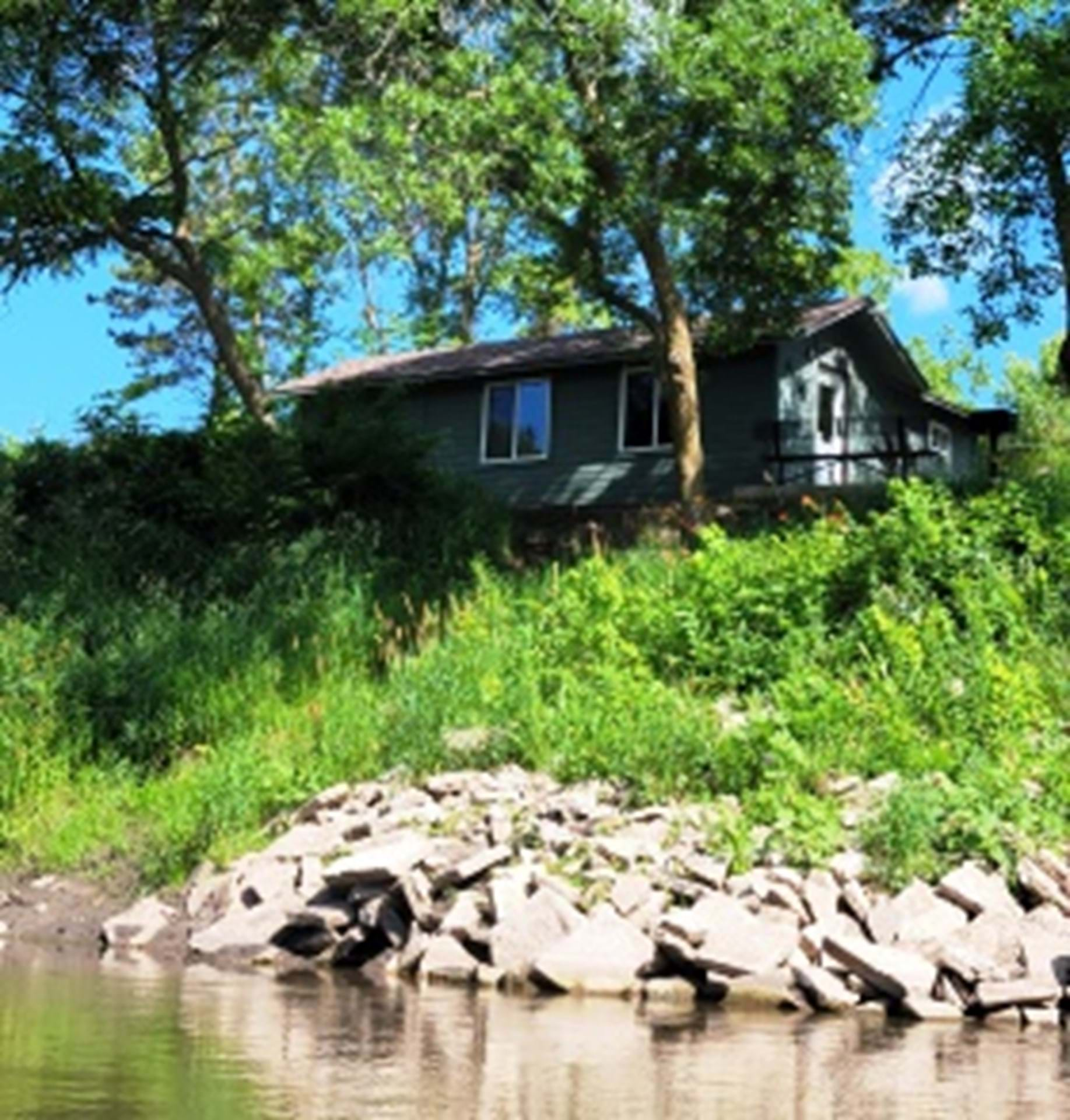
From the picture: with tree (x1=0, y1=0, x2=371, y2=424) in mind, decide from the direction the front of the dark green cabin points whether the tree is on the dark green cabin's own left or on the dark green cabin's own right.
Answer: on the dark green cabin's own right

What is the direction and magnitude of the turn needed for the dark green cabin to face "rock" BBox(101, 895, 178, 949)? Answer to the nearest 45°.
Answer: approximately 45° to its right

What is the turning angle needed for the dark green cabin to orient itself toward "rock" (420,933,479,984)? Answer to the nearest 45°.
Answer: approximately 45° to its right

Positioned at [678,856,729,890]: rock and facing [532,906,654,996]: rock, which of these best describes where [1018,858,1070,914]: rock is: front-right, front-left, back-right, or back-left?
back-left

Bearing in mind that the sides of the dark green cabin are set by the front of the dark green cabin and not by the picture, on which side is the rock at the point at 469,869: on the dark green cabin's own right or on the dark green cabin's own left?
on the dark green cabin's own right

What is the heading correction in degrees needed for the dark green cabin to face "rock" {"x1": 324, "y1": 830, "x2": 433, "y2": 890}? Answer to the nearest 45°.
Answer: approximately 45° to its right

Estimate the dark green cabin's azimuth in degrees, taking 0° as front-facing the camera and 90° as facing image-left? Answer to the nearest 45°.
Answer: approximately 315°
